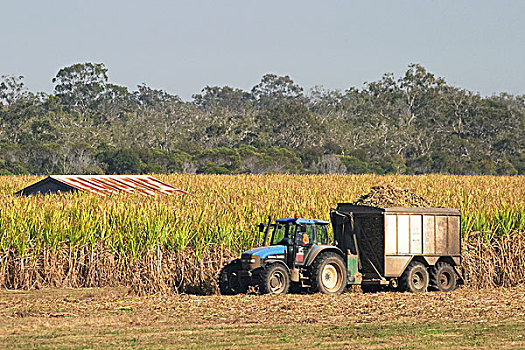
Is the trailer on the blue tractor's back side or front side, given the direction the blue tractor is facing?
on the back side

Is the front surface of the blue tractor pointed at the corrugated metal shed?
no

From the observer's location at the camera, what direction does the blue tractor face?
facing the viewer and to the left of the viewer
